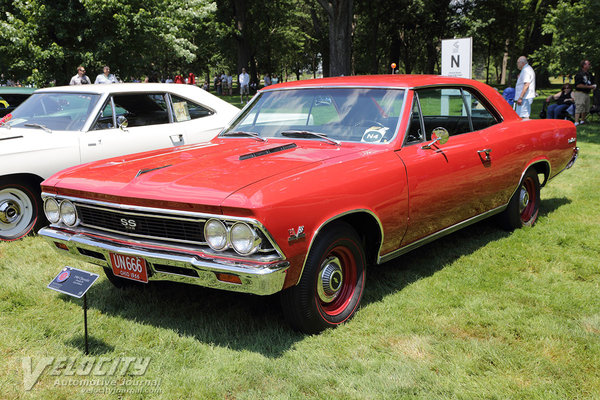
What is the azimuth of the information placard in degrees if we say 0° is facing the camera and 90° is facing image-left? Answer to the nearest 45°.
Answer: approximately 45°

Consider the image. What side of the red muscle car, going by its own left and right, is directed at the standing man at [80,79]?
right

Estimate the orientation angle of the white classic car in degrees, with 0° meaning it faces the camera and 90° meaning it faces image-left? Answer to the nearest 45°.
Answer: approximately 45°

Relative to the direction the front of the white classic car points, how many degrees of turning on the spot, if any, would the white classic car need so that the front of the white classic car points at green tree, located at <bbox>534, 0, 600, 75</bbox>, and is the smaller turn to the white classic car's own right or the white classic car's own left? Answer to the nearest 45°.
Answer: approximately 180°

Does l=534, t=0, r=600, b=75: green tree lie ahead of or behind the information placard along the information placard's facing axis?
behind

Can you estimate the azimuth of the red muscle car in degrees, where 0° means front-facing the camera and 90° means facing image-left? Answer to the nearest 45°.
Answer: approximately 45°

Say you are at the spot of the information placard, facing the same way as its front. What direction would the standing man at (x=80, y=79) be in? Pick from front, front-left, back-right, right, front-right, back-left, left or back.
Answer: back-right

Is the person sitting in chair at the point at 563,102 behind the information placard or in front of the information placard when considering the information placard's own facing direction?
behind

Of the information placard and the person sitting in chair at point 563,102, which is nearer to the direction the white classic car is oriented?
the information placard

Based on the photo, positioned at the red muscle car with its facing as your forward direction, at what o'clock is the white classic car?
The white classic car is roughly at 3 o'clock from the red muscle car.
